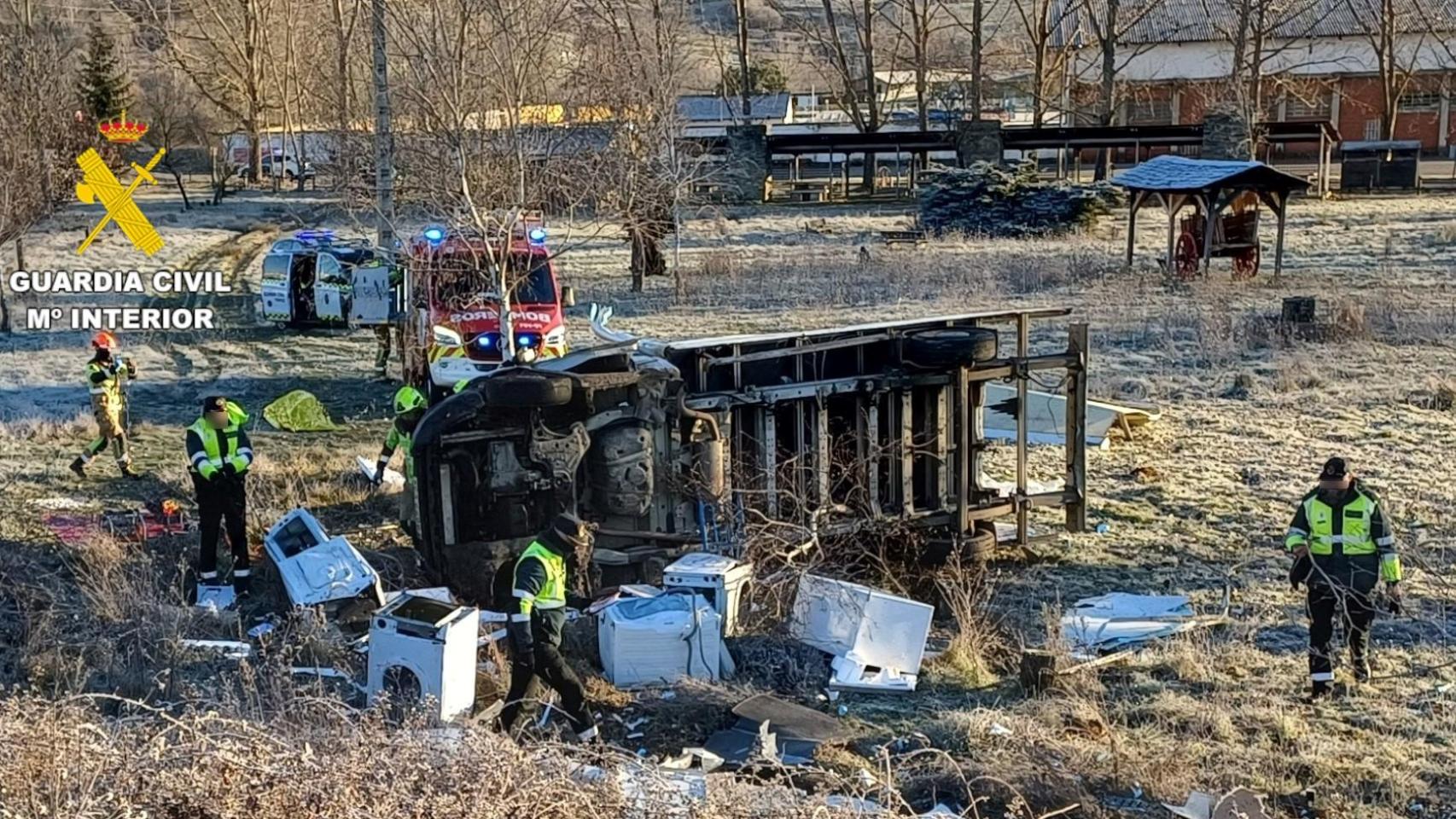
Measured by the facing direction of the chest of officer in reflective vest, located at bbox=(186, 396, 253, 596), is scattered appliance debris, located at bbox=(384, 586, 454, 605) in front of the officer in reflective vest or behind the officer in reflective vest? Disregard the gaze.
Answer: in front

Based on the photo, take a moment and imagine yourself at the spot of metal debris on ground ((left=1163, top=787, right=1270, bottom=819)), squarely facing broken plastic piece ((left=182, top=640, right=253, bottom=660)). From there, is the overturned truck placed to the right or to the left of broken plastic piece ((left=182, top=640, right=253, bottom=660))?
right

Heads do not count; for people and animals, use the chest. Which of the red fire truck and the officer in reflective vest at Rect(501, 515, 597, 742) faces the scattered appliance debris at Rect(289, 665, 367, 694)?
the red fire truck

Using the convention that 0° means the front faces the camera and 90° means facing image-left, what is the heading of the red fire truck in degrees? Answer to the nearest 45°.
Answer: approximately 0°

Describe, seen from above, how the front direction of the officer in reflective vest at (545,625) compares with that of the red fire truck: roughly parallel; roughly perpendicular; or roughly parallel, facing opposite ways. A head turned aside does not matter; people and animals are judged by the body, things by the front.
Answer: roughly perpendicular

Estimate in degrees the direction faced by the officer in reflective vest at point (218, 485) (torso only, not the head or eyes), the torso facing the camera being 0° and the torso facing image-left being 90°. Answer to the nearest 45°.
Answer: approximately 0°

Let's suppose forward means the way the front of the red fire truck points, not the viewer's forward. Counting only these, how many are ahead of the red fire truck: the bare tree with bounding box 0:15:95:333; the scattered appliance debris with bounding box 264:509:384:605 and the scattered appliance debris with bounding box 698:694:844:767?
2

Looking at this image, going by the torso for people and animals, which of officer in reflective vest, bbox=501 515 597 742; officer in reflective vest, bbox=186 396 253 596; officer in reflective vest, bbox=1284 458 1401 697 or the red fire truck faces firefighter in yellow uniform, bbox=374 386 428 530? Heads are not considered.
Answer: the red fire truck

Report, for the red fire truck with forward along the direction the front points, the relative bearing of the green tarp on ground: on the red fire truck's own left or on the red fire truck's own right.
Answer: on the red fire truck's own right

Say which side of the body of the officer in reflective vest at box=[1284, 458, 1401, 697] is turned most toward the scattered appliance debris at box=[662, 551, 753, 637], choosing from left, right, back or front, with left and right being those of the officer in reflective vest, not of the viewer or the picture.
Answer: right

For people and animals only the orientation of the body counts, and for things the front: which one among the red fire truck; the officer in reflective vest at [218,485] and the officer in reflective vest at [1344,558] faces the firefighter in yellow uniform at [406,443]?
the red fire truck
